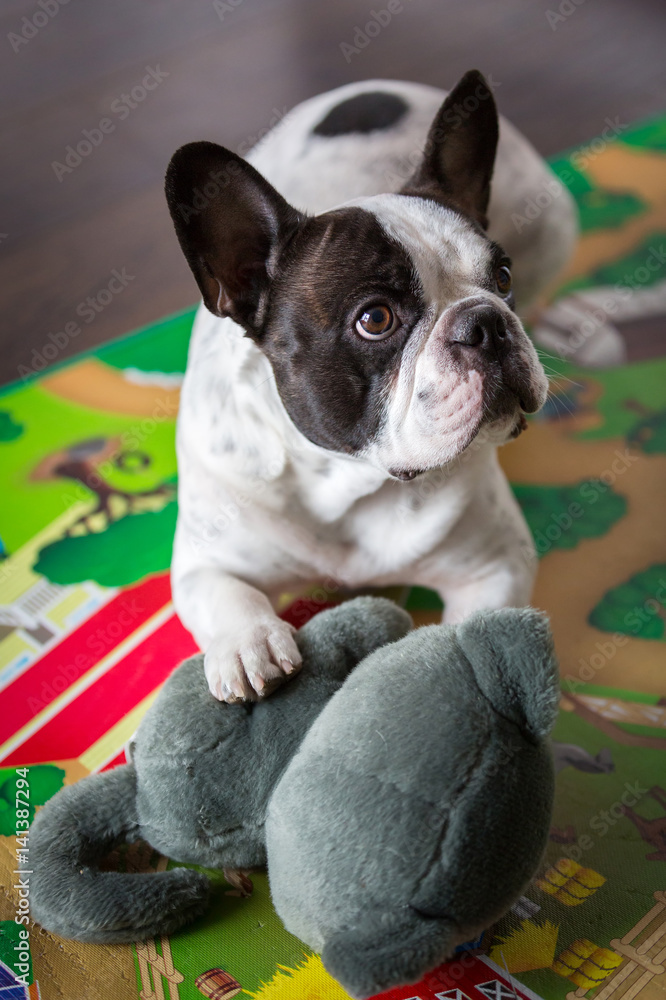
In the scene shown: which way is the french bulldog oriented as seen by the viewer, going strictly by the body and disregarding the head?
toward the camera

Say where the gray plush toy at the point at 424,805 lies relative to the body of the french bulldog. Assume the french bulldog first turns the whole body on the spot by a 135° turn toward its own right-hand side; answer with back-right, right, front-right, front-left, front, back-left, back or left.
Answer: back-left
